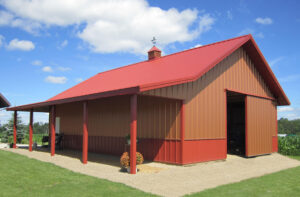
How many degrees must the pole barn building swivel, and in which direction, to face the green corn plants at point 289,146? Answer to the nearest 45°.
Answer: approximately 90° to its left

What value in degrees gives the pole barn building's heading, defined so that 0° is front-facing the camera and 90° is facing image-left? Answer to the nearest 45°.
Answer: approximately 315°
